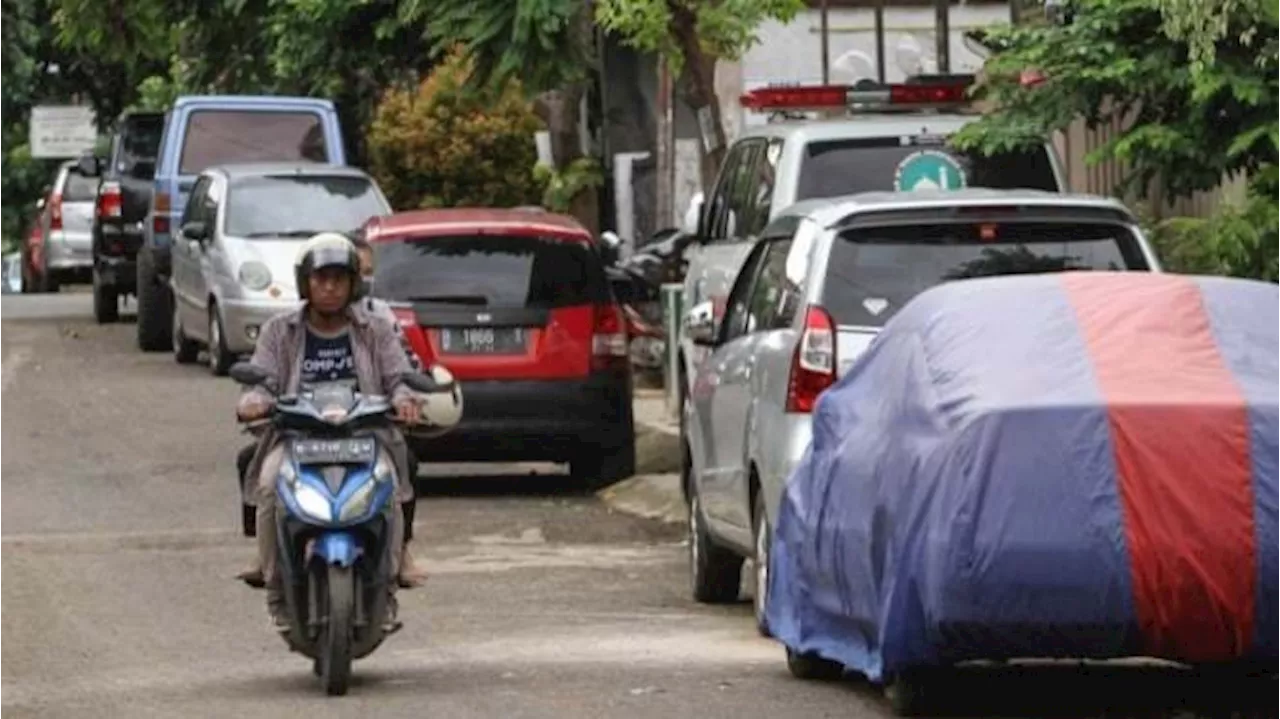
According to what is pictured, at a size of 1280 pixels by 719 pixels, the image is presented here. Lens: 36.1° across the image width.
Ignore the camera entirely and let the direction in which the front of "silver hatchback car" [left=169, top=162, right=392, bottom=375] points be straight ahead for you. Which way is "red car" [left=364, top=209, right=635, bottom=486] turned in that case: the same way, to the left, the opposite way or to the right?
the opposite way

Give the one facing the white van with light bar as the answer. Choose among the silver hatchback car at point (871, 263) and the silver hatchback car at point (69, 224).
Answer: the silver hatchback car at point (871, 263)

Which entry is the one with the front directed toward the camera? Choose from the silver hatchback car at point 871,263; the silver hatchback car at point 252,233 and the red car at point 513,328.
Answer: the silver hatchback car at point 252,233

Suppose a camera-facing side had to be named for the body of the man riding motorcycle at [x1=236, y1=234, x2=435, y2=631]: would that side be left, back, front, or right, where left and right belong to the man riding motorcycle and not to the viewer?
front

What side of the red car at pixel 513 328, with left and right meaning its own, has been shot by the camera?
back

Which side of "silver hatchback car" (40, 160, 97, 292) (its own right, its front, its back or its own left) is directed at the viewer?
back

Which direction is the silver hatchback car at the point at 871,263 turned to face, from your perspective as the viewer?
facing away from the viewer

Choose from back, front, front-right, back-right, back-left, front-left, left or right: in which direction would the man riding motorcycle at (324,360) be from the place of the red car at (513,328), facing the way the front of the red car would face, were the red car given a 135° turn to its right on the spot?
front-right

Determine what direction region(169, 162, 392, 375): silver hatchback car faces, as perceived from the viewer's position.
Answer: facing the viewer

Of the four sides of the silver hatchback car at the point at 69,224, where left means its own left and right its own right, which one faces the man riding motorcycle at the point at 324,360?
back

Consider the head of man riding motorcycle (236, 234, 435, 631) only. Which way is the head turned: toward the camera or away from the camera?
toward the camera

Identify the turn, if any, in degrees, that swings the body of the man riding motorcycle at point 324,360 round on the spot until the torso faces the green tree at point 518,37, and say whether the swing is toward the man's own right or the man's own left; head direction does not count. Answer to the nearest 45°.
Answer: approximately 180°

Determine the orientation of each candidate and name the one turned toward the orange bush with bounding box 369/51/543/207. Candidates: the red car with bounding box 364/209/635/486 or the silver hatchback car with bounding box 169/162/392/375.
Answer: the red car

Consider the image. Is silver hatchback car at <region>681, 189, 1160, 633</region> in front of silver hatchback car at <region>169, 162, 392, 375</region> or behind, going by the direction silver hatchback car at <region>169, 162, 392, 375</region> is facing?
in front

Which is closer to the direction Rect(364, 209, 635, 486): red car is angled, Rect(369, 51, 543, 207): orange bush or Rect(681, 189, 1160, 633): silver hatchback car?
the orange bush

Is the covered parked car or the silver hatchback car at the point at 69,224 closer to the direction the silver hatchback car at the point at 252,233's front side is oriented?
the covered parked car
